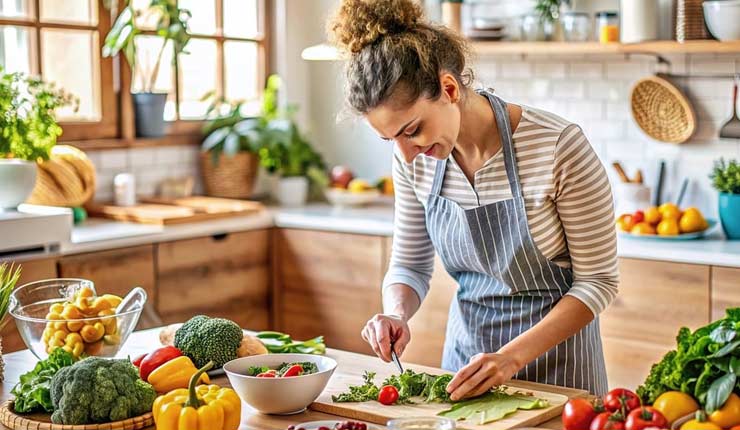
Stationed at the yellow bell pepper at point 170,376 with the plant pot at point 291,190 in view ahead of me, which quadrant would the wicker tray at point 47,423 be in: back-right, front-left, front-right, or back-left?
back-left

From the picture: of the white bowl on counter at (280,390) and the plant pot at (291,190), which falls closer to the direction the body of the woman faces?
the white bowl on counter

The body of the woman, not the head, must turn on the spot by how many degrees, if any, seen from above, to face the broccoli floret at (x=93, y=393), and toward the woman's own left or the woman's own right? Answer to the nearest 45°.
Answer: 0° — they already face it

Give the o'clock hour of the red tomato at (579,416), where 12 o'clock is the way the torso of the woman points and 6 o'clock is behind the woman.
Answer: The red tomato is roughly at 10 o'clock from the woman.

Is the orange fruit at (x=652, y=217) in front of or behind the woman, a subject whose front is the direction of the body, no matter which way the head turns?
behind

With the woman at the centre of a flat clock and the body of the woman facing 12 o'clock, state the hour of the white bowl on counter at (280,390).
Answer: The white bowl on counter is roughly at 12 o'clock from the woman.

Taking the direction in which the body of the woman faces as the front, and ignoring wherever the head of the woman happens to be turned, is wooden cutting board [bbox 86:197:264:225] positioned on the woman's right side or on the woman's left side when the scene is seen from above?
on the woman's right side

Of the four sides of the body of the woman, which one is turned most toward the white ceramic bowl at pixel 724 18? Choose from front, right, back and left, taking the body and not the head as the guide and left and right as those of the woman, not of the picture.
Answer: back

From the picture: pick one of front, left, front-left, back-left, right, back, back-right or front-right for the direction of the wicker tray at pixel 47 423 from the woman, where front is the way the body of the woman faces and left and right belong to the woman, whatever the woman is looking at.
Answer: front

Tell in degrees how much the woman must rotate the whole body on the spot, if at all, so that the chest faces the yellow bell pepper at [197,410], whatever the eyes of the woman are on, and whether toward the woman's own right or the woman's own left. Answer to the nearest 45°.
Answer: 0° — they already face it

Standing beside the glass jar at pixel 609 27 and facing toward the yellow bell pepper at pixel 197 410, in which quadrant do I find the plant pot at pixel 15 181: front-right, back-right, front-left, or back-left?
front-right

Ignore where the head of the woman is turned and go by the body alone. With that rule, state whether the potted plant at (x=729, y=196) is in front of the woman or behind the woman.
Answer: behind

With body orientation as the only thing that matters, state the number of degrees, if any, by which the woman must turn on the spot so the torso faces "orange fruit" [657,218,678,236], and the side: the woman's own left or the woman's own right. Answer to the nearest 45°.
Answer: approximately 180°

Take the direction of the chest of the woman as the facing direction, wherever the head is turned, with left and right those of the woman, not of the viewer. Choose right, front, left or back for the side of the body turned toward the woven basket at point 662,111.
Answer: back

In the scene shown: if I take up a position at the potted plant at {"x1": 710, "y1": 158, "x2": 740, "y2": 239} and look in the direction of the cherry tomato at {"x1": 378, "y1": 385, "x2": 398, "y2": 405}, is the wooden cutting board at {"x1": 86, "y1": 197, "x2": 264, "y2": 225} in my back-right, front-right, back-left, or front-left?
front-right

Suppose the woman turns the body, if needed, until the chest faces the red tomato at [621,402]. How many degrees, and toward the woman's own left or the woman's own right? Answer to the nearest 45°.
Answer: approximately 45° to the woman's own left

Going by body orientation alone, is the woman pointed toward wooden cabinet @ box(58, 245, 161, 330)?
no

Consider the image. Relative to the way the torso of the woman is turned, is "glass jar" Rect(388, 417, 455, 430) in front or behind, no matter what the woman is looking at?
in front

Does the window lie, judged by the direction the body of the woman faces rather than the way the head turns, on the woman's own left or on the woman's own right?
on the woman's own right

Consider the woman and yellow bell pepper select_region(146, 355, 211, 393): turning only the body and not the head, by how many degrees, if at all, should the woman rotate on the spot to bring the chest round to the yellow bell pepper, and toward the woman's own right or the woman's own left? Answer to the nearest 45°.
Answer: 0° — they already face it

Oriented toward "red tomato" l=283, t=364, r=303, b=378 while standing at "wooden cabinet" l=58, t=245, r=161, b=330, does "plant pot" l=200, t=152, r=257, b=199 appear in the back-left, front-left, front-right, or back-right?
back-left

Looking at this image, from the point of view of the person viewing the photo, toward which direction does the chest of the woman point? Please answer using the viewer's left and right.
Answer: facing the viewer and to the left of the viewer

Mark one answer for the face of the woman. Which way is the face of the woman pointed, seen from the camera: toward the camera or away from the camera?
toward the camera

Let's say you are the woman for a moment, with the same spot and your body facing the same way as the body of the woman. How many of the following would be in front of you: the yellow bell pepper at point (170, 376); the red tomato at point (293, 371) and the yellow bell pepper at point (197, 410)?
3
